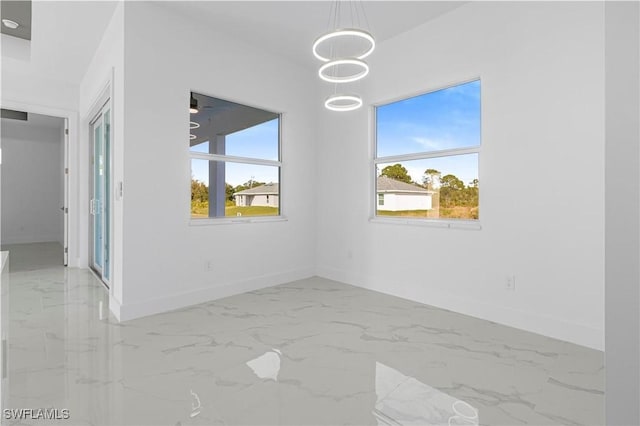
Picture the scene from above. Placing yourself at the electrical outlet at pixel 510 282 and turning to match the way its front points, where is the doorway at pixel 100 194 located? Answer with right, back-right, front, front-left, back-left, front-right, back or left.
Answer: front-right

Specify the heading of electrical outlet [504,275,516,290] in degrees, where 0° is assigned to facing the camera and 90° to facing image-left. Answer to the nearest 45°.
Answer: approximately 45°

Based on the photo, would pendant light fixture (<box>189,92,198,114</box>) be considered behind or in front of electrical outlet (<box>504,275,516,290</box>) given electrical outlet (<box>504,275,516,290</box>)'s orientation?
in front
